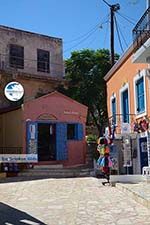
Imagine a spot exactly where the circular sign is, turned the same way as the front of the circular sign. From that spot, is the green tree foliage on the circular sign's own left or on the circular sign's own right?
on the circular sign's own left

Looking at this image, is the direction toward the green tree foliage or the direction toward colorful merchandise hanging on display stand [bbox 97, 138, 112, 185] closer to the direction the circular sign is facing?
the colorful merchandise hanging on display stand
